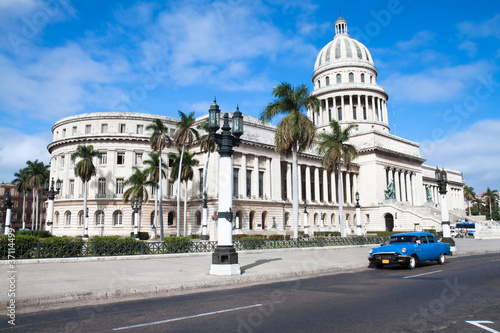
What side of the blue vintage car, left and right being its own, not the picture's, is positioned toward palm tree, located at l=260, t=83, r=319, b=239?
right

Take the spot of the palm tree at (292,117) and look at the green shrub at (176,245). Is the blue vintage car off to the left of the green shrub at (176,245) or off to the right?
left

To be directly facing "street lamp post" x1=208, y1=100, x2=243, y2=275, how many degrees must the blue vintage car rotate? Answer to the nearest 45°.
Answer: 0° — it already faces it

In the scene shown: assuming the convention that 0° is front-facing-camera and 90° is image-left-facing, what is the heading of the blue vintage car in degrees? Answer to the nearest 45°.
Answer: approximately 45°

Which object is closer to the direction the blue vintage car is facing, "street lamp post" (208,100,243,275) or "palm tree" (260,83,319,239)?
the street lamp post

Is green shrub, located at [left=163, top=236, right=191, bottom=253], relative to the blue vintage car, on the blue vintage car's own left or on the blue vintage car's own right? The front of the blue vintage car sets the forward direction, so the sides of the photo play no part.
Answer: on the blue vintage car's own right

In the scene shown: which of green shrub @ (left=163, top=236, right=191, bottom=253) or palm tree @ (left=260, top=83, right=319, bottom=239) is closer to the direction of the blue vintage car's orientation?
the green shrub

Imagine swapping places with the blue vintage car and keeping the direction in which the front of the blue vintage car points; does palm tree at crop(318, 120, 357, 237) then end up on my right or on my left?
on my right

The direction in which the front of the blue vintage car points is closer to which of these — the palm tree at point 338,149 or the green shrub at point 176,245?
the green shrub
